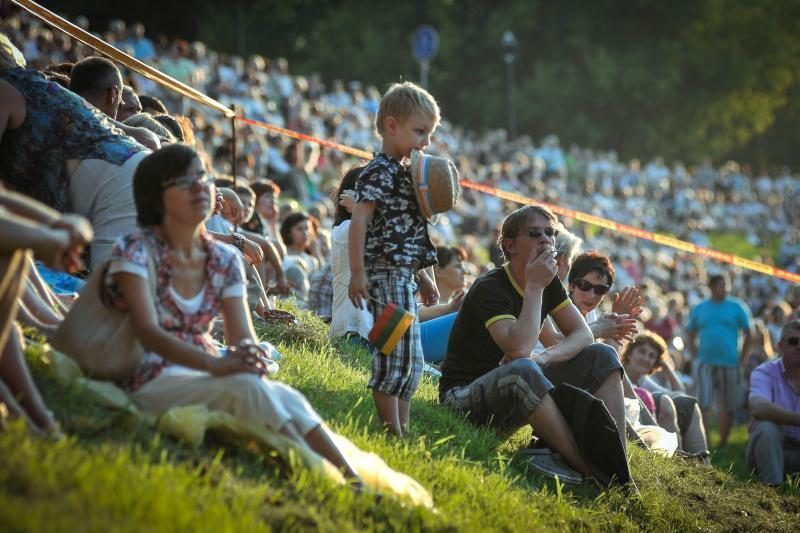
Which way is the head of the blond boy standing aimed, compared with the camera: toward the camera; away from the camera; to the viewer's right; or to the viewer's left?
to the viewer's right

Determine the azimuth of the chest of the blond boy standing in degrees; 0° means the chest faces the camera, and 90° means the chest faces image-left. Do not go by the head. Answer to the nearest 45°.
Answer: approximately 315°

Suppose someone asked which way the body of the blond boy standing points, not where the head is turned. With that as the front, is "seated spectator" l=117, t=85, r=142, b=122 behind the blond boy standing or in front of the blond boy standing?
behind

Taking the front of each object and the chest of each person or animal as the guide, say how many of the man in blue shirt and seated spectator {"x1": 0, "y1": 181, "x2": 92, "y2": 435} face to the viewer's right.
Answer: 1

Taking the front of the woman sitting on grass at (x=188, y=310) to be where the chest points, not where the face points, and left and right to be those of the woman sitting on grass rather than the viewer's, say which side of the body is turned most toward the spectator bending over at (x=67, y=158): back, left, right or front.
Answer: back

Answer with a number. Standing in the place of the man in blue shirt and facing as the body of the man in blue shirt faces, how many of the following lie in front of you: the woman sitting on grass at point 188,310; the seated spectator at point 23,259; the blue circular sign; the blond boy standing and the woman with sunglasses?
4

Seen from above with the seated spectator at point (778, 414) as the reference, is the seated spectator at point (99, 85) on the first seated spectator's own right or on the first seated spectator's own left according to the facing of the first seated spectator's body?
on the first seated spectator's own right

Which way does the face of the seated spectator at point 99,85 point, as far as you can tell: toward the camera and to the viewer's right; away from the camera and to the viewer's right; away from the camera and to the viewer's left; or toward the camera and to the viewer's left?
away from the camera and to the viewer's right
